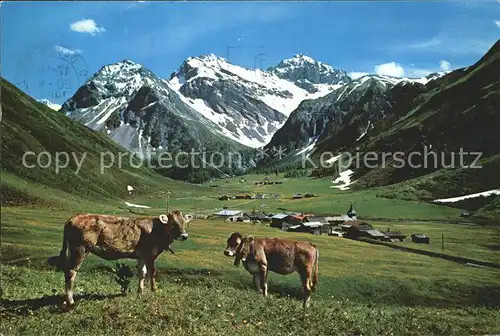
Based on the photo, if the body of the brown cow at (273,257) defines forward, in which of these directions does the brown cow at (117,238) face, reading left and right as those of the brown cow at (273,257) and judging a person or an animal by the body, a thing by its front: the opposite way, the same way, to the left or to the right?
the opposite way

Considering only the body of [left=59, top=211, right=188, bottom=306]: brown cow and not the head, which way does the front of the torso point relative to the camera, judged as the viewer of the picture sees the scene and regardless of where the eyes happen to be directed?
to the viewer's right

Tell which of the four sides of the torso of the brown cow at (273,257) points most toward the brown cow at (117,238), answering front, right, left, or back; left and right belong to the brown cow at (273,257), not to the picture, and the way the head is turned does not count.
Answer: front

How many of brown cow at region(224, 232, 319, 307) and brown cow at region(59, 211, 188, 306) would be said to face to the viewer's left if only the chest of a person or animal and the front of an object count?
1

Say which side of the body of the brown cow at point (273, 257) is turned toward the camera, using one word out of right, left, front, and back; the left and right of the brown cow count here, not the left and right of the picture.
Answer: left

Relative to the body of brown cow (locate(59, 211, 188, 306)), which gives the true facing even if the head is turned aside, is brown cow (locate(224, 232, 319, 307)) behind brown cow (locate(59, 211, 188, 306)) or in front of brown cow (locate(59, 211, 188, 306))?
in front
